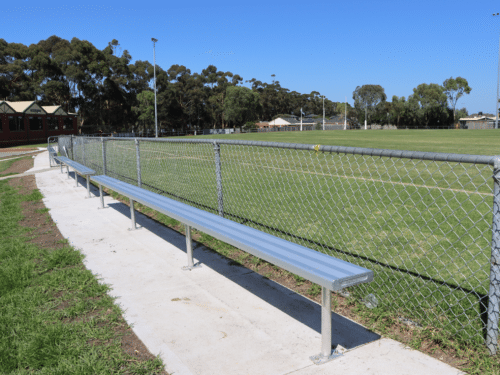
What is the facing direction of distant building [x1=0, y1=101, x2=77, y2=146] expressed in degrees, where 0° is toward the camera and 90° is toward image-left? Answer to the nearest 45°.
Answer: approximately 315°
